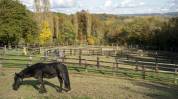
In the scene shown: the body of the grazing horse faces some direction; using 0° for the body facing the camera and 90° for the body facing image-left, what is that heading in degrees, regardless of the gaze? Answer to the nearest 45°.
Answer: approximately 90°
